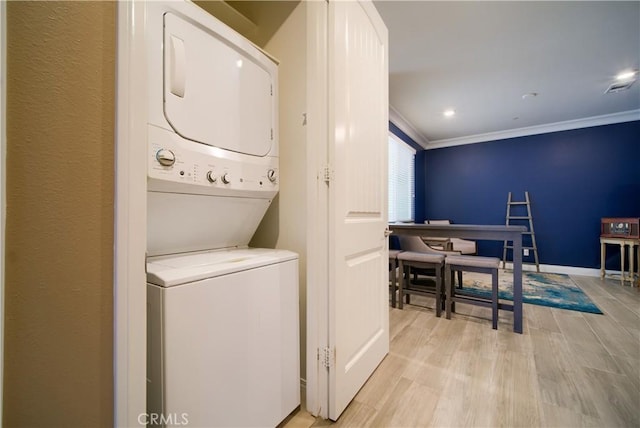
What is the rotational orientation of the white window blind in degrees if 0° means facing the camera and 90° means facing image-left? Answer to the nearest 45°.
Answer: approximately 270°

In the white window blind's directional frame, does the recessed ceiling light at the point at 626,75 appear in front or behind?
in front

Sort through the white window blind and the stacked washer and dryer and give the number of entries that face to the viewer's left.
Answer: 0

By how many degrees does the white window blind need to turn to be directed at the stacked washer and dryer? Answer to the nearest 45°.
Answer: approximately 90° to its right

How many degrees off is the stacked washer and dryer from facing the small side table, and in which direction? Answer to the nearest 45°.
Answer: approximately 45° to its left

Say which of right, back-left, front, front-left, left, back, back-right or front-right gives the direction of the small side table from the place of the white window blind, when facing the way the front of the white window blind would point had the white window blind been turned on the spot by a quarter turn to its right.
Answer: left

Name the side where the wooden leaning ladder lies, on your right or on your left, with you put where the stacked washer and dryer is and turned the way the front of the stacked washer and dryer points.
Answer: on your left

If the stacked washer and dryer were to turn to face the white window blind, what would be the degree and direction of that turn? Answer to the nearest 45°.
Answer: approximately 90° to its left

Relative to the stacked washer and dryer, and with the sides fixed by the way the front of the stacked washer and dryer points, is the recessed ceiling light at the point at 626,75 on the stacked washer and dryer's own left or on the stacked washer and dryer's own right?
on the stacked washer and dryer's own left

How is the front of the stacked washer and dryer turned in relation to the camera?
facing the viewer and to the right of the viewer
